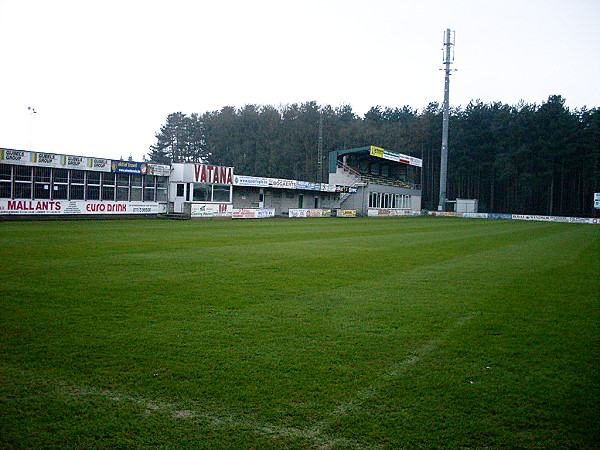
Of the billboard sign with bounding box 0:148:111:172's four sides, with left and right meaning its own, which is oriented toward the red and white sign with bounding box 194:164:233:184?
left

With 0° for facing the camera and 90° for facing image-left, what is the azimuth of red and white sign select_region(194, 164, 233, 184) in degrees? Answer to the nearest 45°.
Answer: approximately 315°

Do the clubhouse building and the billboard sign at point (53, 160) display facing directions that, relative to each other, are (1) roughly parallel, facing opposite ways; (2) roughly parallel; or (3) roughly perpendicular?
roughly parallel

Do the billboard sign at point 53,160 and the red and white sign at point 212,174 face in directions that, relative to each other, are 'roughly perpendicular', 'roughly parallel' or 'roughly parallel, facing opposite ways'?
roughly parallel

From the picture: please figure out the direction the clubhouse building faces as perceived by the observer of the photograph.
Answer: facing the viewer and to the right of the viewer

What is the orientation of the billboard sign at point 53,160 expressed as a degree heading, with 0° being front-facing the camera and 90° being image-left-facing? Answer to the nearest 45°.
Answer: approximately 315°

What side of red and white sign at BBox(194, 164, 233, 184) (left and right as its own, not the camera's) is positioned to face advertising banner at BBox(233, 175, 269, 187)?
left

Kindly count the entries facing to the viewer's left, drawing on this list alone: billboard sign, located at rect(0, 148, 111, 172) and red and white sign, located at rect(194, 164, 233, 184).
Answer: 0
